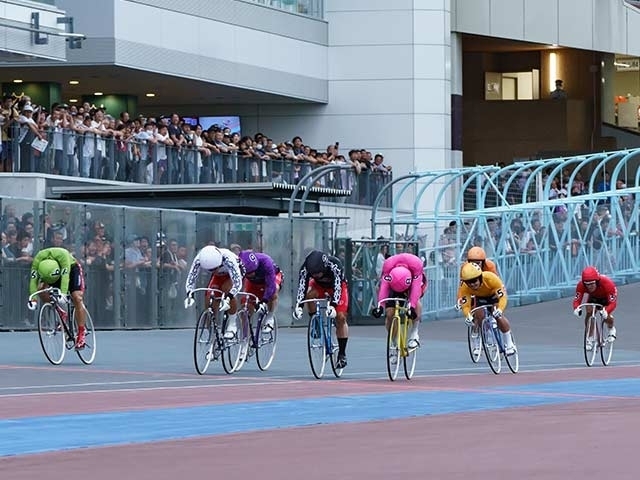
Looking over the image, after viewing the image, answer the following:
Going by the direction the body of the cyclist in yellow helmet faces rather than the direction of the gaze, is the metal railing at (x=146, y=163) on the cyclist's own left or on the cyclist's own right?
on the cyclist's own right

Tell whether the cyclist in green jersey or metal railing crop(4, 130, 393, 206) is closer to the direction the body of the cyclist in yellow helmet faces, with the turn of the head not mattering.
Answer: the cyclist in green jersey

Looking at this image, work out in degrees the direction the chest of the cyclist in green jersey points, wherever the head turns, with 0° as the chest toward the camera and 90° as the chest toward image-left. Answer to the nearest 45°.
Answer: approximately 45°

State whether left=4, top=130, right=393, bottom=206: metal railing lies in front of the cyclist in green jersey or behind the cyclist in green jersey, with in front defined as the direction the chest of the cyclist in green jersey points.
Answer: behind

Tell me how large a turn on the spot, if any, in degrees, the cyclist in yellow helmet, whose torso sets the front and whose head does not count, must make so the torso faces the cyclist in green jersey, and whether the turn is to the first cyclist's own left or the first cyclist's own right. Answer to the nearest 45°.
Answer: approximately 45° to the first cyclist's own right

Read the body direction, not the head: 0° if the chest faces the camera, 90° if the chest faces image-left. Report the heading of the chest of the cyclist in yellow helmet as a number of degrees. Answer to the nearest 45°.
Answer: approximately 45°

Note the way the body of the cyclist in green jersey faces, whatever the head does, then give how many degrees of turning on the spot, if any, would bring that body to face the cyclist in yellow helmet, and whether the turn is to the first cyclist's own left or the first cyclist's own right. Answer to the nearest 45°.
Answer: approximately 135° to the first cyclist's own left

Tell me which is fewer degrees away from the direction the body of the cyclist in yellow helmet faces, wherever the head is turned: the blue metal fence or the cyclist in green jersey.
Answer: the cyclist in green jersey

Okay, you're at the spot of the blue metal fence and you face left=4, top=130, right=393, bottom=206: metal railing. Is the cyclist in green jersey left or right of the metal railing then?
left
